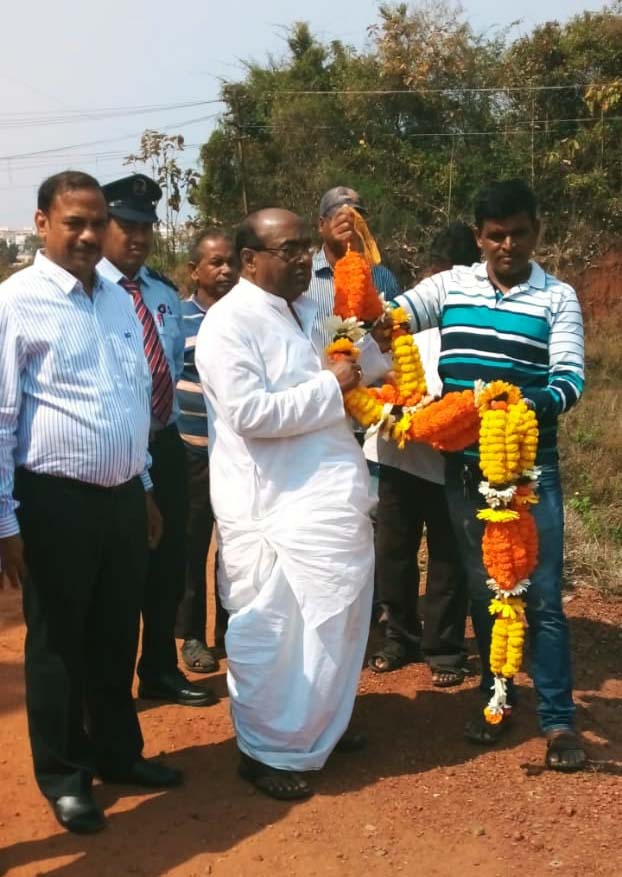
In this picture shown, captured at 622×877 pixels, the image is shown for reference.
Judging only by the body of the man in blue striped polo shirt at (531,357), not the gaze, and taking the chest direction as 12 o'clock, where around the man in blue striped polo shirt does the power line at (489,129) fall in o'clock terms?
The power line is roughly at 6 o'clock from the man in blue striped polo shirt.

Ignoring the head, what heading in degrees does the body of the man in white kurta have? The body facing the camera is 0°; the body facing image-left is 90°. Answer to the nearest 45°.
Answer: approximately 315°

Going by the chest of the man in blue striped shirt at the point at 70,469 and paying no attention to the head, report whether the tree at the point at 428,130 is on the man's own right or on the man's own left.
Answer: on the man's own left

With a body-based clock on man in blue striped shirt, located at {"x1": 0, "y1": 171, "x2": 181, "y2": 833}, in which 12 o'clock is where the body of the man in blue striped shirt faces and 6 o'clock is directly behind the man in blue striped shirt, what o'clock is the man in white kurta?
The man in white kurta is roughly at 10 o'clock from the man in blue striped shirt.

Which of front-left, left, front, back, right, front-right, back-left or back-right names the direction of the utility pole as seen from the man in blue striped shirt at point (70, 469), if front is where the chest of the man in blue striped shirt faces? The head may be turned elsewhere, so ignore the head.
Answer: back-left

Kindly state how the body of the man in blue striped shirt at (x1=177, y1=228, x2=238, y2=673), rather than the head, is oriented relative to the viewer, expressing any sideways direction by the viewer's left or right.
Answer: facing the viewer and to the right of the viewer

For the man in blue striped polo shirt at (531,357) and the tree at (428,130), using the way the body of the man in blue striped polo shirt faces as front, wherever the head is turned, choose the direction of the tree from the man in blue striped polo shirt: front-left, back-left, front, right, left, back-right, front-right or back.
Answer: back

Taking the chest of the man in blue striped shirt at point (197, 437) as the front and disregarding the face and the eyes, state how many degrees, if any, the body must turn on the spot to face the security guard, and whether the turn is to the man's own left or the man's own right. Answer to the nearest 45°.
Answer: approximately 45° to the man's own right

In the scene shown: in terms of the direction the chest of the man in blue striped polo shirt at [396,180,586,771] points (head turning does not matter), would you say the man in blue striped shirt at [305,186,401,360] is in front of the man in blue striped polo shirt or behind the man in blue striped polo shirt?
behind
